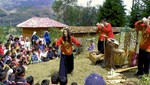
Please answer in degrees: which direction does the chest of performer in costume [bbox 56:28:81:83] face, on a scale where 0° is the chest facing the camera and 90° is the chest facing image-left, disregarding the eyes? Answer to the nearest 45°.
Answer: approximately 0°

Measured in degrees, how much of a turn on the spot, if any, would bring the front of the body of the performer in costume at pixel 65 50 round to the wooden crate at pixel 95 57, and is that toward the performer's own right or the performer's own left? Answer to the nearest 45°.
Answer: approximately 135° to the performer's own left

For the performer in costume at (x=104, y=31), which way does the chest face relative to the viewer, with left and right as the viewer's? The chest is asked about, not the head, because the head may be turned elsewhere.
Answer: facing the viewer and to the left of the viewer

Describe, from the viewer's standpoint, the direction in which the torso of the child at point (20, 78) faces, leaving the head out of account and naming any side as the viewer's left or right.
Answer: facing away from the viewer and to the right of the viewer

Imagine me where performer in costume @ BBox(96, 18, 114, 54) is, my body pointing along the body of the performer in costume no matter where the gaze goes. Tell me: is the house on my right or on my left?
on my right

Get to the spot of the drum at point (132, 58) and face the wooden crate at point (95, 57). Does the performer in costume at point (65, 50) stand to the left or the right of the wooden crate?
left

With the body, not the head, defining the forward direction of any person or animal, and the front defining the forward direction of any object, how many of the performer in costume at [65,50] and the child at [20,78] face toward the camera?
1

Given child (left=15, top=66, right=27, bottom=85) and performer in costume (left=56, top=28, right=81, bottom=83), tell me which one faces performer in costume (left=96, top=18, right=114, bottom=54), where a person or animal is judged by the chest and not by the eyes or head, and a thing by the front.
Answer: the child

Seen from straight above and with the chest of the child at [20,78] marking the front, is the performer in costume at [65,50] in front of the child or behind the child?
in front

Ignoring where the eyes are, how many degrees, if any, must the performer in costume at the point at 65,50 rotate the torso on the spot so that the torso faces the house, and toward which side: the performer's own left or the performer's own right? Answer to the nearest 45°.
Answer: approximately 180°
